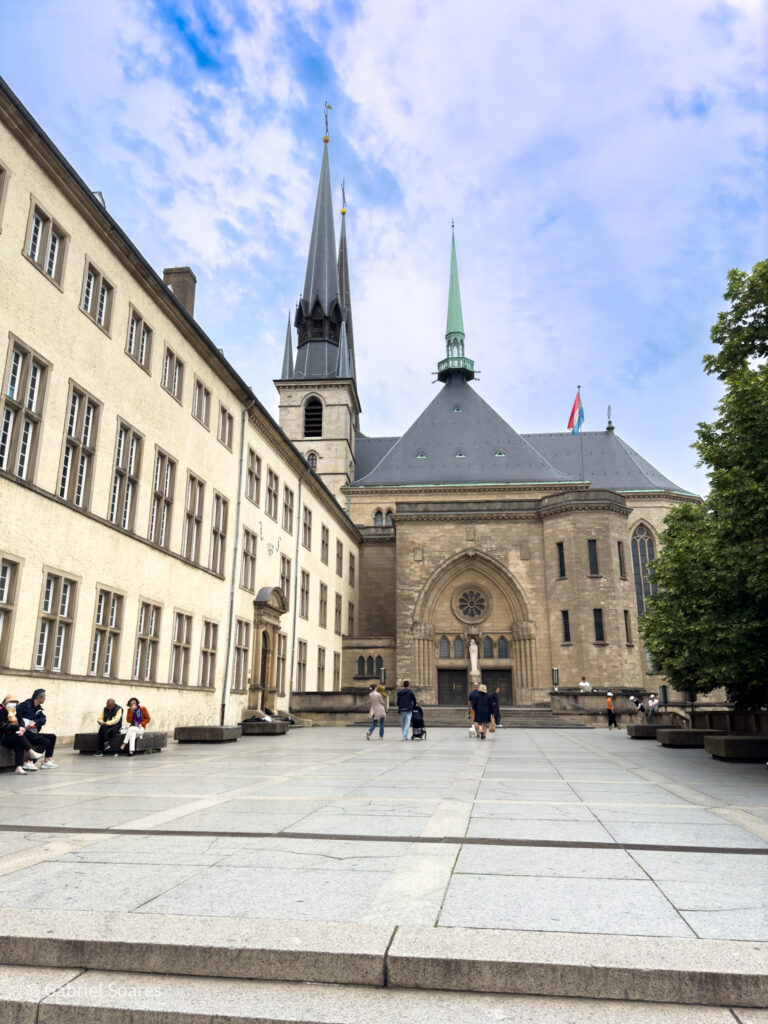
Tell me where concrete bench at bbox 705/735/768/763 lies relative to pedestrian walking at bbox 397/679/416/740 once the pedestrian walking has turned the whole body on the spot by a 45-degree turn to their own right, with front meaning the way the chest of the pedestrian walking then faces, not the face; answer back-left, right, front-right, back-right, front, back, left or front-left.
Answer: right

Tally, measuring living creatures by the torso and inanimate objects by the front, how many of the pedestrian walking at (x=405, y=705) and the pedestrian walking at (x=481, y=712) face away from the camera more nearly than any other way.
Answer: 2

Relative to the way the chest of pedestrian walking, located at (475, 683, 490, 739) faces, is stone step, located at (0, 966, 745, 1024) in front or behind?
behind

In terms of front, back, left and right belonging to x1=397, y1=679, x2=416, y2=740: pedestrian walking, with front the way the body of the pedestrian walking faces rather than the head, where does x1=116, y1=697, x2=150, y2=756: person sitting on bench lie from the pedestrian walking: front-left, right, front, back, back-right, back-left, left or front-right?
back-left

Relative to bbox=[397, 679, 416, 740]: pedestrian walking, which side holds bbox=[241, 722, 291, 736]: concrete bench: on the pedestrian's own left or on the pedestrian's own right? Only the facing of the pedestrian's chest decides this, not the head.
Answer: on the pedestrian's own left

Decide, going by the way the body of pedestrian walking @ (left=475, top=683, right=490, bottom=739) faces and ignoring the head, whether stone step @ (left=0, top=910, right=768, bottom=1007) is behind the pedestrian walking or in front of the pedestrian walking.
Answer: behind

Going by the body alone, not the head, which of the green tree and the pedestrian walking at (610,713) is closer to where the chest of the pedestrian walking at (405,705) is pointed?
the pedestrian walking

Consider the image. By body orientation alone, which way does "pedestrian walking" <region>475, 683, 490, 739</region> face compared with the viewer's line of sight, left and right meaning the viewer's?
facing away from the viewer

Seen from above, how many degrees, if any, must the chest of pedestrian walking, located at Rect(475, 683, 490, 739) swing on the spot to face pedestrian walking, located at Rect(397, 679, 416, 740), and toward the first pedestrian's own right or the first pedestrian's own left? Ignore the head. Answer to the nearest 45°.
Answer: approximately 135° to the first pedestrian's own left

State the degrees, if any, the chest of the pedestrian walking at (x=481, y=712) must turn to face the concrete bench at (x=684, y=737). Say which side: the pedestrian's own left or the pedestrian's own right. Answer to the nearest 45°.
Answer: approximately 90° to the pedestrian's own right

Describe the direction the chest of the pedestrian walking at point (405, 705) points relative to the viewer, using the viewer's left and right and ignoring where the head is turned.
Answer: facing away from the viewer

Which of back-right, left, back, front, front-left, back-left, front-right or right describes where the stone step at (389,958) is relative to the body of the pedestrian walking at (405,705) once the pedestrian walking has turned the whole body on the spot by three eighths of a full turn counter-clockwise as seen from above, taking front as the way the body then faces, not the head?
front-left
